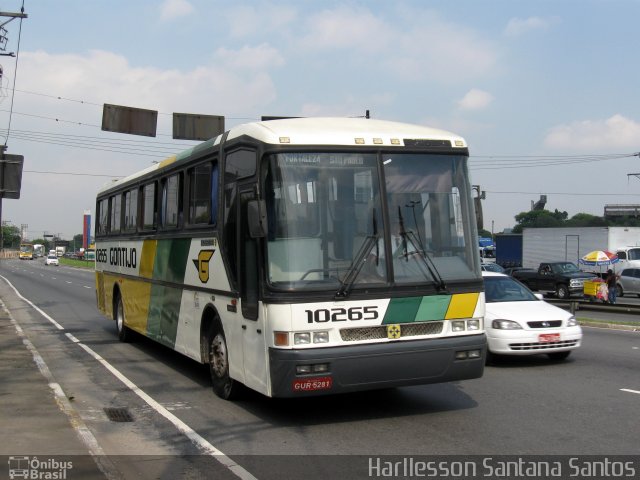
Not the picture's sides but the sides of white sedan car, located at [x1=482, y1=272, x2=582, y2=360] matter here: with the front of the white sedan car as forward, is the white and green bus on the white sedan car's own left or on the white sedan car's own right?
on the white sedan car's own right

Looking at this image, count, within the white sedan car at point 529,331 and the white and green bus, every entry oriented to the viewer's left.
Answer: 0

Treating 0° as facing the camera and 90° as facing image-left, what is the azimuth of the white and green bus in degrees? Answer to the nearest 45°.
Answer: approximately 315°

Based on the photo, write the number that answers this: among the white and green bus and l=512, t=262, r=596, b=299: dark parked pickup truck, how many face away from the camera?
0

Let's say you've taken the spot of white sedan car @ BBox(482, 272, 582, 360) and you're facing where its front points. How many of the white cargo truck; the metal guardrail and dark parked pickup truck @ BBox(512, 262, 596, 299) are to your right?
0

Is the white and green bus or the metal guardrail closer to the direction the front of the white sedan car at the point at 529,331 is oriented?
the white and green bus

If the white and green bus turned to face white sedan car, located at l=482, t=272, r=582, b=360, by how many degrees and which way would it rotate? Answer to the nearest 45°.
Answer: approximately 90° to its left

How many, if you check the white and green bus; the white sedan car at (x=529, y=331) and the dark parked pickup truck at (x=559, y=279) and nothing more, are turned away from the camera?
0

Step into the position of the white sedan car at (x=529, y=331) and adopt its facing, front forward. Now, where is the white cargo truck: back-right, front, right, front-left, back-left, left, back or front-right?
back-left
